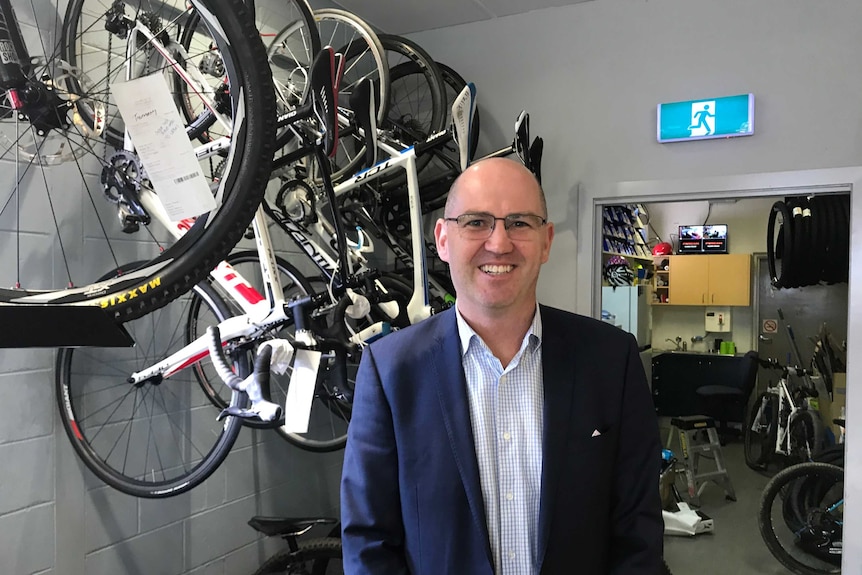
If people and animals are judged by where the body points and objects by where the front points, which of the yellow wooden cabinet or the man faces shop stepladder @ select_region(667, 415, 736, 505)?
the yellow wooden cabinet

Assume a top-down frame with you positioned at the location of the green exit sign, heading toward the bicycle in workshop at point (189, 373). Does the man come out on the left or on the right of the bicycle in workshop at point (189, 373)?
left

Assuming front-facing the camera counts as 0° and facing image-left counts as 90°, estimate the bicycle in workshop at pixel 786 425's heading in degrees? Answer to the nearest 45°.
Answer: approximately 45°

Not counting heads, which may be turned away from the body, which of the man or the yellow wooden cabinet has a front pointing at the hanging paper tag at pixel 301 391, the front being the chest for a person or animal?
the yellow wooden cabinet

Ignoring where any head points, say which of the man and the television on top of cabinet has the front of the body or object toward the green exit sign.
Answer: the television on top of cabinet

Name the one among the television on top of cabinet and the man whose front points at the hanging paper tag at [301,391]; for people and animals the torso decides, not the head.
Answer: the television on top of cabinet
